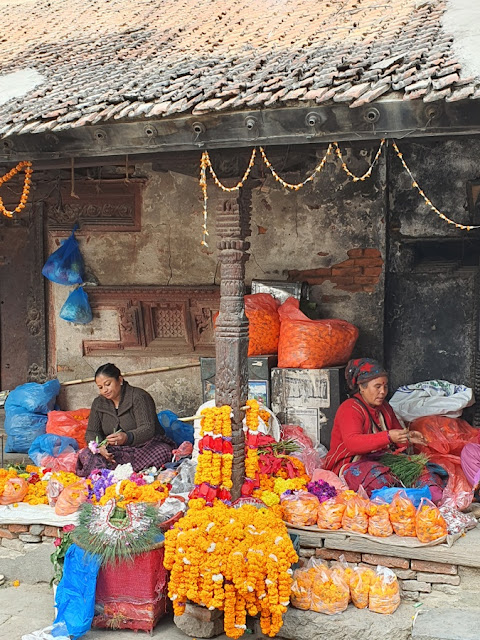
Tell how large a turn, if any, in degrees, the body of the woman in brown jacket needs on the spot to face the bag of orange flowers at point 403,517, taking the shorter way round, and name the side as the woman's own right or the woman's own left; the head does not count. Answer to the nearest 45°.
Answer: approximately 90° to the woman's own left

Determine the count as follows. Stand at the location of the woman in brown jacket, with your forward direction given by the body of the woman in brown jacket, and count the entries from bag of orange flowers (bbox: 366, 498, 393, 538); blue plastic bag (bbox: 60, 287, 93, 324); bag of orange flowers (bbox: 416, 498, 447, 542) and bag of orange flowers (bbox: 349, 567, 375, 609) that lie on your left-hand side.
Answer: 3

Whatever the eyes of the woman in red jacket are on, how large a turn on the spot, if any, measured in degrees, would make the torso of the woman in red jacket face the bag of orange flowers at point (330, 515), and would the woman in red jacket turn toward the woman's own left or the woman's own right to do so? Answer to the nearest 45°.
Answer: approximately 45° to the woman's own right

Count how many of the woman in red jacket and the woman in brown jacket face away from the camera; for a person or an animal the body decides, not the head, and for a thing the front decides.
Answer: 0

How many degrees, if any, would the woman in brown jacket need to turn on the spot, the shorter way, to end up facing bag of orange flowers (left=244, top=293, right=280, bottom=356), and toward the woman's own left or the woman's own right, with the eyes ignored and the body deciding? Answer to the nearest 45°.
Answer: approximately 135° to the woman's own left

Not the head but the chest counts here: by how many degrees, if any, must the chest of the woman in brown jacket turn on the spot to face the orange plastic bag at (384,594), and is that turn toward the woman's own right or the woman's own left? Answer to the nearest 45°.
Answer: approximately 90° to the woman's own left

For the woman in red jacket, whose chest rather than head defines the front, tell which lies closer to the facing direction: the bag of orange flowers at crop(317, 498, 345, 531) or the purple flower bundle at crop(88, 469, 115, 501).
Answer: the bag of orange flowers

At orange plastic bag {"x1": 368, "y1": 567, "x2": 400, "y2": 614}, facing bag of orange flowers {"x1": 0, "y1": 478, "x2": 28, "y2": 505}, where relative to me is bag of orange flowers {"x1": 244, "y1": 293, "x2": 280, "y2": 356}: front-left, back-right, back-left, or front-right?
front-right

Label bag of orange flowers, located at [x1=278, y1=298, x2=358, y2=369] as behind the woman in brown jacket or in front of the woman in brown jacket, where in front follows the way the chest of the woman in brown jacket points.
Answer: behind

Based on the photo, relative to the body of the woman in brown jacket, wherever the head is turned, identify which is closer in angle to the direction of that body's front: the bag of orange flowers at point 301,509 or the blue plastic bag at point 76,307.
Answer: the bag of orange flowers

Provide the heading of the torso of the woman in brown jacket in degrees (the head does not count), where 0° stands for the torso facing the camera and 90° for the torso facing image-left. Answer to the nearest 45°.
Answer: approximately 45°

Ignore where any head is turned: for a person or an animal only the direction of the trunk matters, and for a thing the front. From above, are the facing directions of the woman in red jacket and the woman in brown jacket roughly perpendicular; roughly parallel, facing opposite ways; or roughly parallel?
roughly perpendicular

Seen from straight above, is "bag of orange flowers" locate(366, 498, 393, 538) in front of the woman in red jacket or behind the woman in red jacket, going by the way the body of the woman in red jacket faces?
in front
